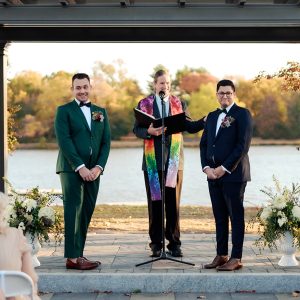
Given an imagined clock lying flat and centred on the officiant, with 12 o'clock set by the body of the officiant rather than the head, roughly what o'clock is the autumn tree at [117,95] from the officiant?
The autumn tree is roughly at 6 o'clock from the officiant.

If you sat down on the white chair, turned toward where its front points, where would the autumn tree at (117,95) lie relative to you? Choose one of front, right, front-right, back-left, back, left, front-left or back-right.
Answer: front

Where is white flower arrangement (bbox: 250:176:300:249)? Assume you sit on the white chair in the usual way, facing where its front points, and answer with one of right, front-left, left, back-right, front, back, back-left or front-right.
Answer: front-right

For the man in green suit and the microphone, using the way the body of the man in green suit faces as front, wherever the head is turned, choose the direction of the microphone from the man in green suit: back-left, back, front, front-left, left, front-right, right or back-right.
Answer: front-left

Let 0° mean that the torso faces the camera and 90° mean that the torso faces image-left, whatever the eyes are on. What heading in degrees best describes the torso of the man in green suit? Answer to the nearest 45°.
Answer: approximately 315°

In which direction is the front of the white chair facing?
away from the camera

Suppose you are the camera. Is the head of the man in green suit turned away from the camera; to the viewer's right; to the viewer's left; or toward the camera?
toward the camera

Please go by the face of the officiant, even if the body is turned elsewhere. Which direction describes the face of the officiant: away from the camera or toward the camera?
toward the camera

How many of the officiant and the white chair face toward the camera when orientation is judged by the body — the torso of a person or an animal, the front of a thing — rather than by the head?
1

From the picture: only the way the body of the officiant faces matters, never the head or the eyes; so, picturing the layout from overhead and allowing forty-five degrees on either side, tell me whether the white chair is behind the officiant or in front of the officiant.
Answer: in front

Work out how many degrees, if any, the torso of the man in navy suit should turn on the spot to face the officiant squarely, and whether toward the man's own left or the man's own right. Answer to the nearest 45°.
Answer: approximately 90° to the man's own right

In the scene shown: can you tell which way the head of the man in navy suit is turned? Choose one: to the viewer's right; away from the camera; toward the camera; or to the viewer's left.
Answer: toward the camera

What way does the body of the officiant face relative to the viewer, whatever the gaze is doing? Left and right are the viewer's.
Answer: facing the viewer
